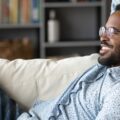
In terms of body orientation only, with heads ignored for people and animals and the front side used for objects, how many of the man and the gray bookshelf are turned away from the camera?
0

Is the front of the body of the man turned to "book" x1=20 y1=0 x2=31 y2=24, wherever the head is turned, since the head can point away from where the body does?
no

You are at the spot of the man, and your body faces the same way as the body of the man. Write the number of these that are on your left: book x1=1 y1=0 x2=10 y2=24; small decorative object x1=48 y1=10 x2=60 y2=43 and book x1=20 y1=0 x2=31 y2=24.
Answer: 0

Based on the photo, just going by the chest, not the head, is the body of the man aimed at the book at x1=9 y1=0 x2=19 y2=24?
no

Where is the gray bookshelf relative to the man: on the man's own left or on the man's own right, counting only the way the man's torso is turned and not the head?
on the man's own right

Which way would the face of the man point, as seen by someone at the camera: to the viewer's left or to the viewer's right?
to the viewer's left

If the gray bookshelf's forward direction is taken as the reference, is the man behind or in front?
in front

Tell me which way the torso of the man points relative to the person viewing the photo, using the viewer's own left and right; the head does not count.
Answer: facing the viewer and to the left of the viewer

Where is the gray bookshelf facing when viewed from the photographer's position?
facing the viewer

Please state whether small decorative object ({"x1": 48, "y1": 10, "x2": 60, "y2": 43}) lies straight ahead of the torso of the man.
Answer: no
